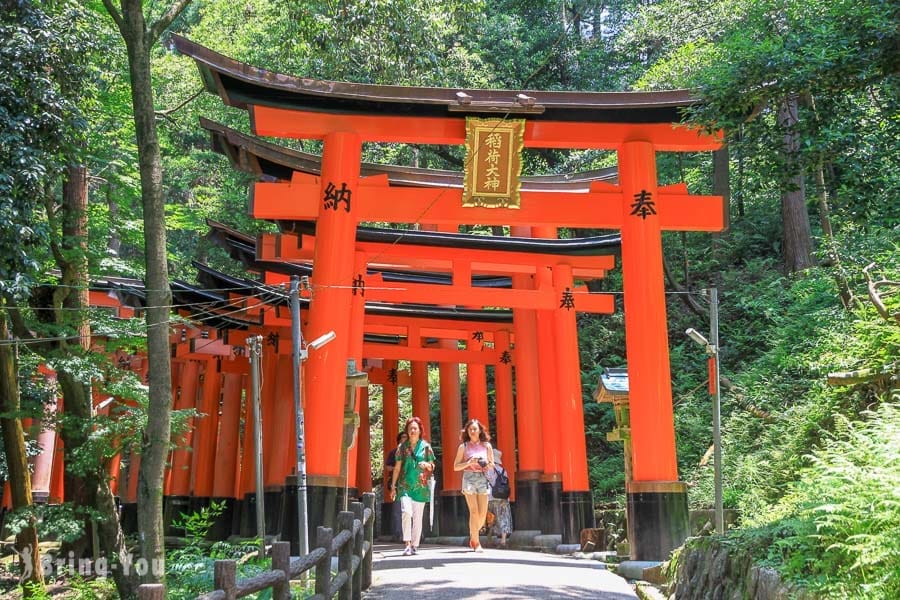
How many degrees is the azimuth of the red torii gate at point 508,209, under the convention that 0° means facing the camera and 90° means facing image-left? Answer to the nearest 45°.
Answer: approximately 0°

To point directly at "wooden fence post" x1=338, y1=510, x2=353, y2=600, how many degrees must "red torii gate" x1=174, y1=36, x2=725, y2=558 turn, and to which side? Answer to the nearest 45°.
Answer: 0° — it already faces it

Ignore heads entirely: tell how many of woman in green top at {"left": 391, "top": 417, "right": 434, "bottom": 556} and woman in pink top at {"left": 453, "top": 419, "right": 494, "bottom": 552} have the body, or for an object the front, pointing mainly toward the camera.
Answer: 2

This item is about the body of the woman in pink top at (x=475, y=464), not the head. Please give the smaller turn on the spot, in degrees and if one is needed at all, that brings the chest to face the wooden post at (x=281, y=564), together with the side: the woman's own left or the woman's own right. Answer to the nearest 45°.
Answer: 0° — they already face it

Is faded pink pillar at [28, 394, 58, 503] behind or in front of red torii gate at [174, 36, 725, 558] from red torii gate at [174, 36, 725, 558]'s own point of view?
behind
